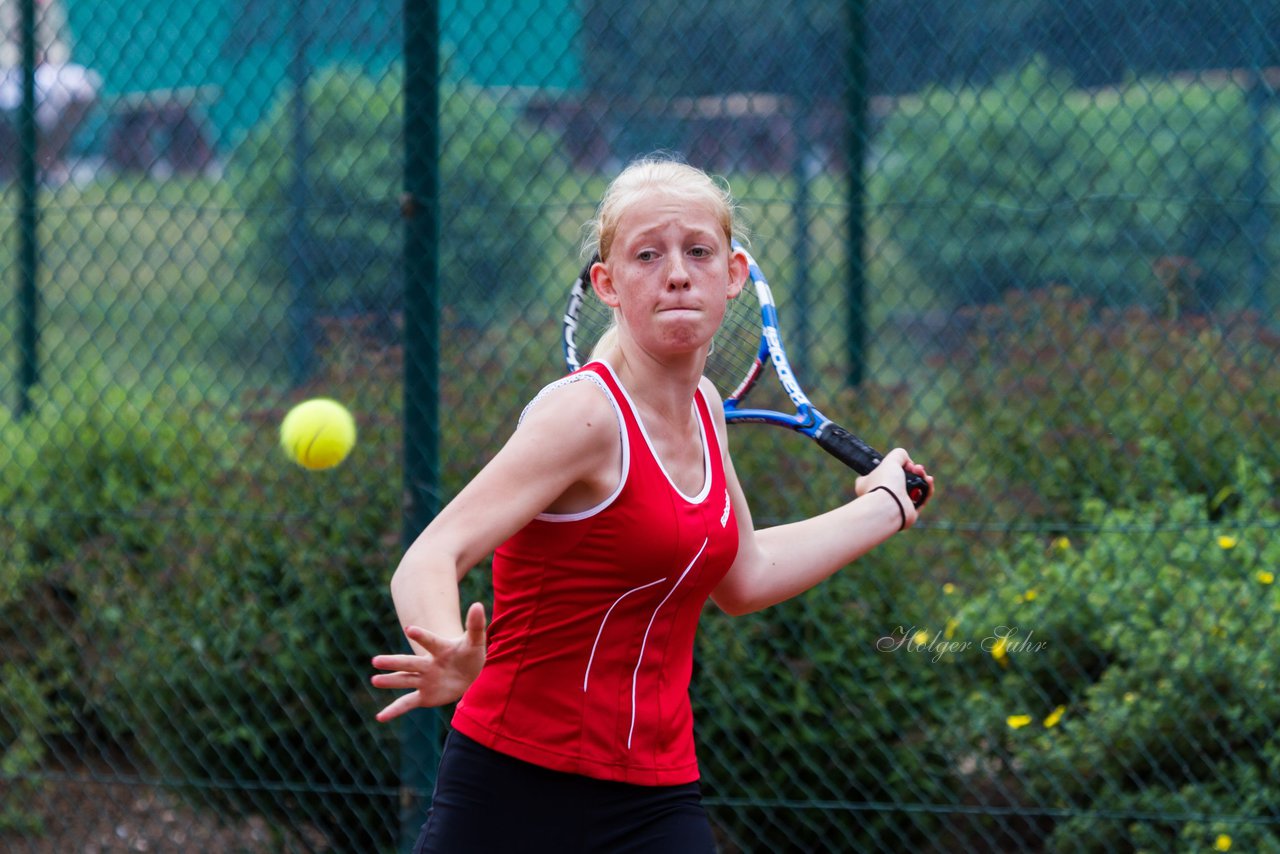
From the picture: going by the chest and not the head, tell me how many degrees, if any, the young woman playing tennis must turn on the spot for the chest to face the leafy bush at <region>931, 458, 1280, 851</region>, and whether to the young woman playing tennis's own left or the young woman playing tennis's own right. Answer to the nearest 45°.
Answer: approximately 90° to the young woman playing tennis's own left

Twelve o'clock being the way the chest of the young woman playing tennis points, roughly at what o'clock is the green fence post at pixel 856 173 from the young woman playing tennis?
The green fence post is roughly at 8 o'clock from the young woman playing tennis.

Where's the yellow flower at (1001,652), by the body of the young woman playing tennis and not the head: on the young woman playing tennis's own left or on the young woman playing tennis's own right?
on the young woman playing tennis's own left

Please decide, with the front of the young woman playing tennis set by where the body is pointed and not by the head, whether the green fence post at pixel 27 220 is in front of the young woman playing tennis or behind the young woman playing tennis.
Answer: behind

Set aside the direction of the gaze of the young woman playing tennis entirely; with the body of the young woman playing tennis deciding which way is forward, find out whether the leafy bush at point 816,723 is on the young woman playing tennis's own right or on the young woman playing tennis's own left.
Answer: on the young woman playing tennis's own left

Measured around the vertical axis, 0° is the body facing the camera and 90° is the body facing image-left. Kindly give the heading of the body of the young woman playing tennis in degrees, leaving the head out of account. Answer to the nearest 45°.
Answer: approximately 315°
